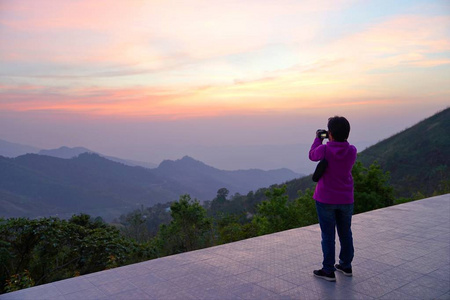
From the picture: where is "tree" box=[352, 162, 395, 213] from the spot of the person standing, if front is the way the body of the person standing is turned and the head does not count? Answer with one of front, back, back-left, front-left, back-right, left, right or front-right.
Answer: front-right

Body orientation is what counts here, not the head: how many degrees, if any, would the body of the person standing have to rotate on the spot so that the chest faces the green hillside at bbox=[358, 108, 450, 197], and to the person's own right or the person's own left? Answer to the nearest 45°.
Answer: approximately 45° to the person's own right

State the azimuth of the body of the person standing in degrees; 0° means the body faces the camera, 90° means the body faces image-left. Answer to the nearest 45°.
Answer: approximately 135°

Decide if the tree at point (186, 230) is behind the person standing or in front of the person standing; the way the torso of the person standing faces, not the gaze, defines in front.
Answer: in front

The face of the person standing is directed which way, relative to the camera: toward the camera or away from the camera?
away from the camera
